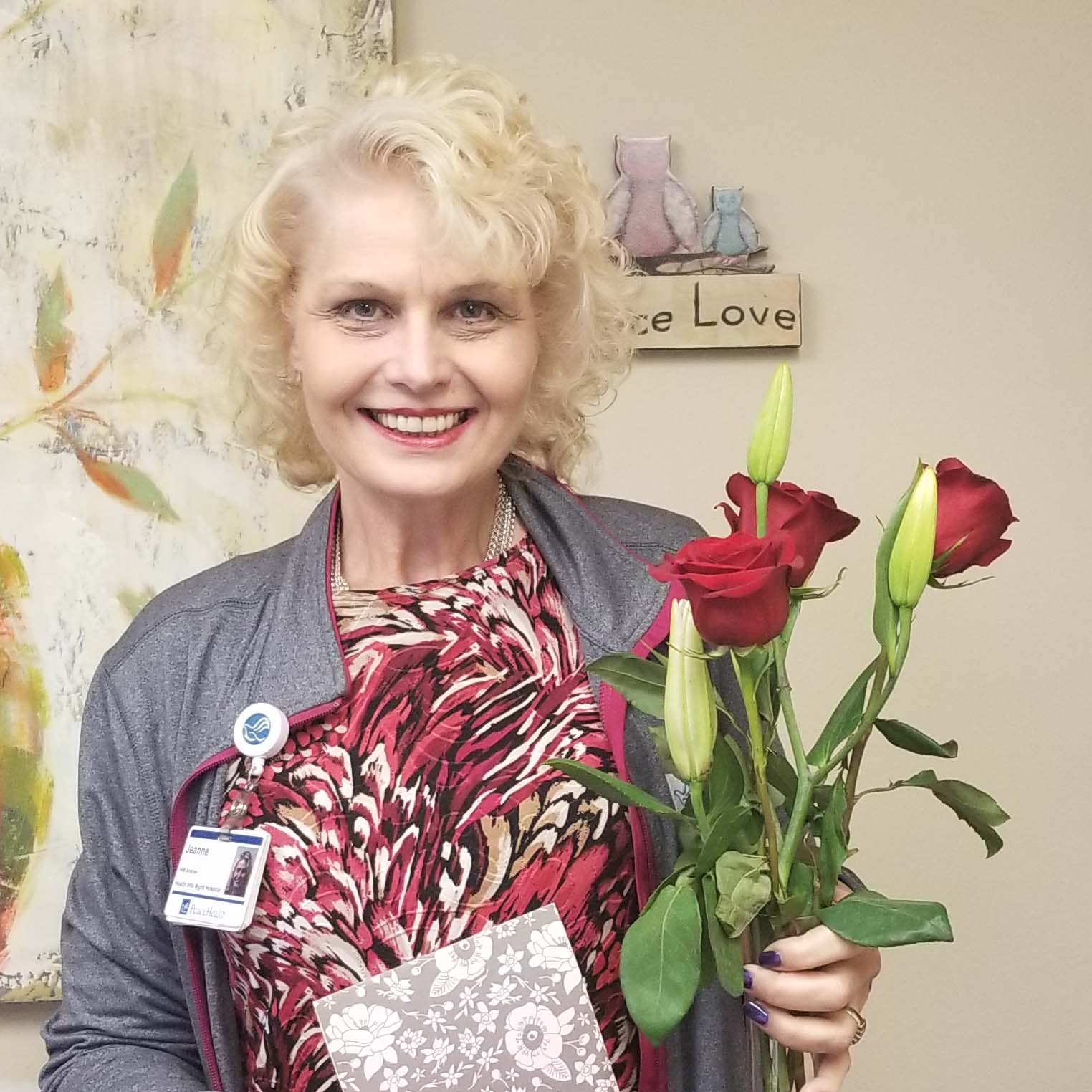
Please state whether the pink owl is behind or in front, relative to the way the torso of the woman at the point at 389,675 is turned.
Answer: behind

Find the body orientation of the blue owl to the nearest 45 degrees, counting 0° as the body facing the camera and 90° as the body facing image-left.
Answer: approximately 0°

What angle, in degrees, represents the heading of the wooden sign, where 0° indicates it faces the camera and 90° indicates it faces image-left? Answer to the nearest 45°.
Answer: approximately 0°

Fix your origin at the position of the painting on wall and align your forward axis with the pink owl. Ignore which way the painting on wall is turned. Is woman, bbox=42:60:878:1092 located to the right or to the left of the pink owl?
right

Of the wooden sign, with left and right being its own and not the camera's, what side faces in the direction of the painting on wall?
right

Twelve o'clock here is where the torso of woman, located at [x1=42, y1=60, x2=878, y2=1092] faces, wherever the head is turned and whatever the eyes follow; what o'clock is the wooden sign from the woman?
The wooden sign is roughly at 7 o'clock from the woman.
